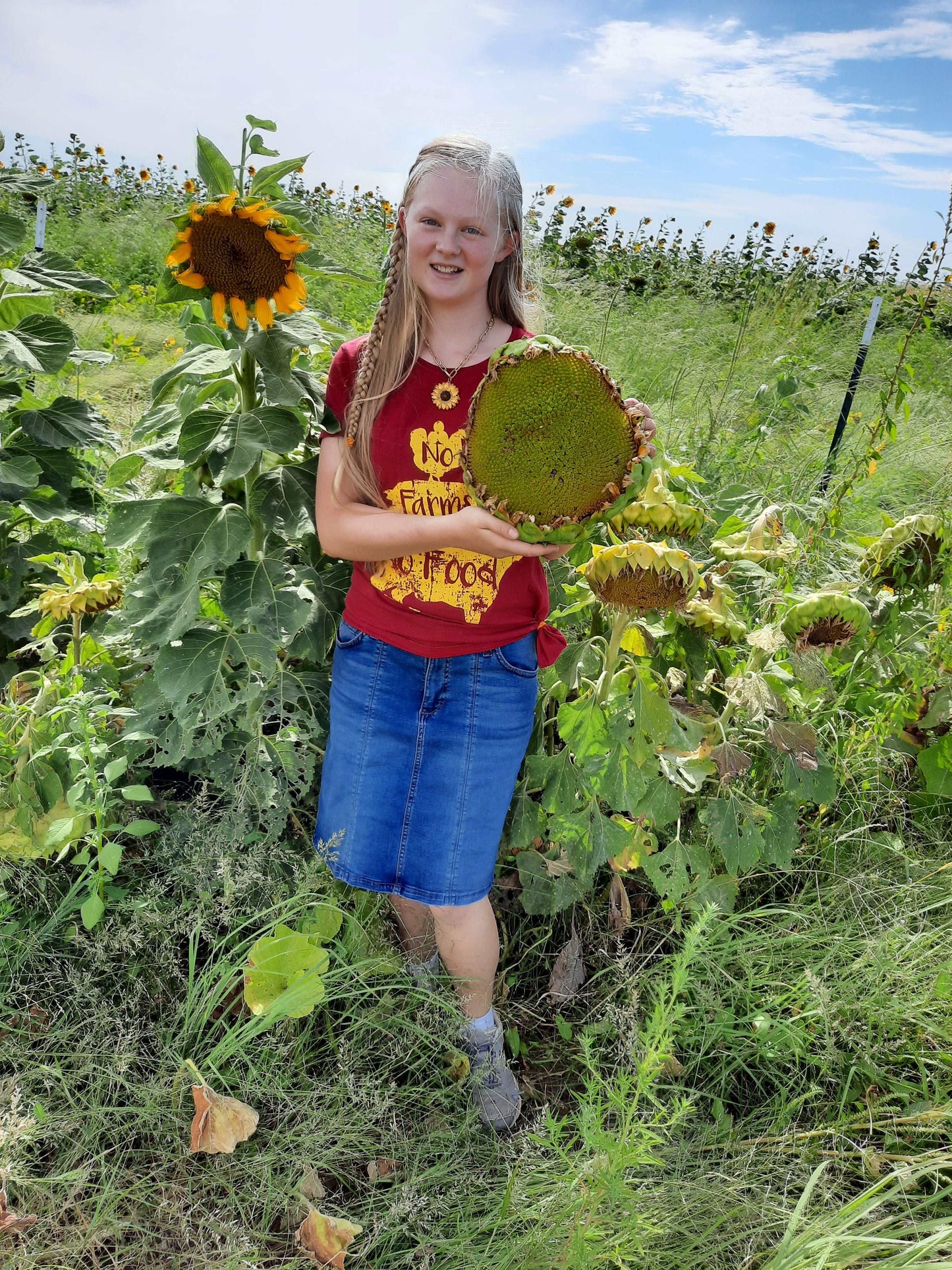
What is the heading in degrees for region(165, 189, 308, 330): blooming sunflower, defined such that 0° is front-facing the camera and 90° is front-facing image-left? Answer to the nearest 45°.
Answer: approximately 0°

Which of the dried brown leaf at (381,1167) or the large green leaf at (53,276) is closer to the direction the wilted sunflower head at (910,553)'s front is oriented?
the dried brown leaf

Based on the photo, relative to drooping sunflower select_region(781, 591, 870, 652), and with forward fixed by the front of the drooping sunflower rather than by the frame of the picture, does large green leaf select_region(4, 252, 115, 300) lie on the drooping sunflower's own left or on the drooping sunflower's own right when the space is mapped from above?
on the drooping sunflower's own right
